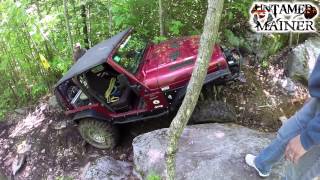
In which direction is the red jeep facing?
to the viewer's right

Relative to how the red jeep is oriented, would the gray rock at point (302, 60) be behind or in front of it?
in front

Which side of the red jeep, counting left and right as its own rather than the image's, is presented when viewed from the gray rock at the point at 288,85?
front

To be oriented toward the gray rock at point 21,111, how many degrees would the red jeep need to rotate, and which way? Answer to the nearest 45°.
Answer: approximately 135° to its left

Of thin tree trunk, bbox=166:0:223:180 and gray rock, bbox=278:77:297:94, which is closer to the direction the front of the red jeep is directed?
the gray rock

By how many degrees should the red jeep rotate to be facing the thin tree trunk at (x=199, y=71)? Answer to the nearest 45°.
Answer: approximately 90° to its right

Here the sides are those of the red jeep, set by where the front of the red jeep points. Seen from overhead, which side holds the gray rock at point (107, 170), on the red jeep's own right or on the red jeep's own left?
on the red jeep's own right

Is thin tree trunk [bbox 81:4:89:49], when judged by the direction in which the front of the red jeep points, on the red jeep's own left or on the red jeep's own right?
on the red jeep's own left

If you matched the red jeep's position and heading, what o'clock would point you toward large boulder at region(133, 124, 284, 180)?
The large boulder is roughly at 2 o'clock from the red jeep.

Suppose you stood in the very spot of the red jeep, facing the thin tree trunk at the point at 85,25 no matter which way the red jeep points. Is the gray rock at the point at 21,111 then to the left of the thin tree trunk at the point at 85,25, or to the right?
left

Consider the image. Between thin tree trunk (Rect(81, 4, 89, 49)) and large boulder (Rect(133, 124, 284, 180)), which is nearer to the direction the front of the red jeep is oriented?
the large boulder

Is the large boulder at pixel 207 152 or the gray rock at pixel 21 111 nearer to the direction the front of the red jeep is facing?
the large boulder
